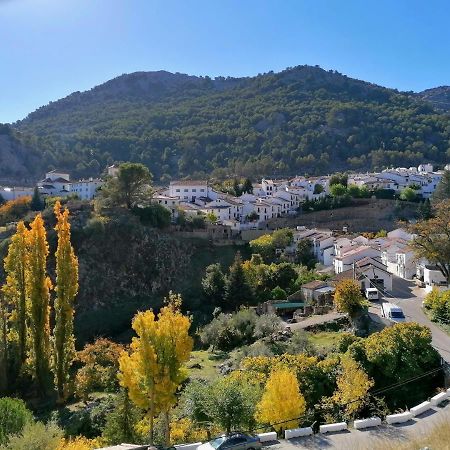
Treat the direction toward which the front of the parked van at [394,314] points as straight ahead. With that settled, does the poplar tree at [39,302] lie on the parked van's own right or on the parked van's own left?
on the parked van's own right

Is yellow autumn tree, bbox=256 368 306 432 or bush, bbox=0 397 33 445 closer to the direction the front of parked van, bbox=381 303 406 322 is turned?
the yellow autumn tree

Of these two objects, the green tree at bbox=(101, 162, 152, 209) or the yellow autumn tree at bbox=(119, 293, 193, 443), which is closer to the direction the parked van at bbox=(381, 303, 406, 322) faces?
the yellow autumn tree

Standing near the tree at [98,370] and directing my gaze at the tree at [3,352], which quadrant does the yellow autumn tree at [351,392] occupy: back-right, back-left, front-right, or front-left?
back-left

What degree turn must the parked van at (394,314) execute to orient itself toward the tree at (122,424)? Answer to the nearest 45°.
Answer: approximately 90° to its right

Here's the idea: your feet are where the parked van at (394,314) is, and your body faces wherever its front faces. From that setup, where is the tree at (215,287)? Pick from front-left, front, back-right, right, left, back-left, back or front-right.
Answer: back

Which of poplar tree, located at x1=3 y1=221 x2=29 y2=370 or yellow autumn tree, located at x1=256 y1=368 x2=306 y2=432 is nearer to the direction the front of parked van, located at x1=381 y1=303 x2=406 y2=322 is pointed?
the yellow autumn tree

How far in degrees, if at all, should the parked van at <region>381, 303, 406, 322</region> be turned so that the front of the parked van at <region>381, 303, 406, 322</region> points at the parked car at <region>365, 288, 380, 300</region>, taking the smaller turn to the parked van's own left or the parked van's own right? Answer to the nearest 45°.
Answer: approximately 135° to the parked van's own left

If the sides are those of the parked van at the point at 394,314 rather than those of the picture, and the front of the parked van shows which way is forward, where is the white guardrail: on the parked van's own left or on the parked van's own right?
on the parked van's own right

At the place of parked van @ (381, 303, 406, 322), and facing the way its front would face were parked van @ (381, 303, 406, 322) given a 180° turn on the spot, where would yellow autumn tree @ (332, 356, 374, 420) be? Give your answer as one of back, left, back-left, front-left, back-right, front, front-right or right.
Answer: back-left

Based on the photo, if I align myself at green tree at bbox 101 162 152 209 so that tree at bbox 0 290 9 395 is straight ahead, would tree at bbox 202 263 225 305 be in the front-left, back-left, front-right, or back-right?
front-left

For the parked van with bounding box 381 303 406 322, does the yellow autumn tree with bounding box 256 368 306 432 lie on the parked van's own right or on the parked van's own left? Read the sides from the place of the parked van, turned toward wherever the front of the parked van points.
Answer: on the parked van's own right

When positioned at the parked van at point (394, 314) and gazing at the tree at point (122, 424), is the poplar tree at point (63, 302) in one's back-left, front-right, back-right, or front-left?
front-right

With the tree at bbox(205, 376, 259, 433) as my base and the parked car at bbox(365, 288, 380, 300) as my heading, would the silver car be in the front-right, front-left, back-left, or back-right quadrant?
back-right

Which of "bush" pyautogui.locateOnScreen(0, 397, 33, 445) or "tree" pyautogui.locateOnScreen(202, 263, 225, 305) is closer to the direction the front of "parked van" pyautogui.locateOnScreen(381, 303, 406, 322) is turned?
the bush

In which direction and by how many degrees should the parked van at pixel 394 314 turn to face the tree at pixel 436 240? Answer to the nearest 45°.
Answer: approximately 135° to its left

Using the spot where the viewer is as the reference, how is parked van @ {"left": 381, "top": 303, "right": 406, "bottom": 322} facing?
facing the viewer and to the right of the viewer

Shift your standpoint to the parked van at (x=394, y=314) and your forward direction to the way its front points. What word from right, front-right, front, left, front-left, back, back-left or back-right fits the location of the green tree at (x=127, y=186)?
back
